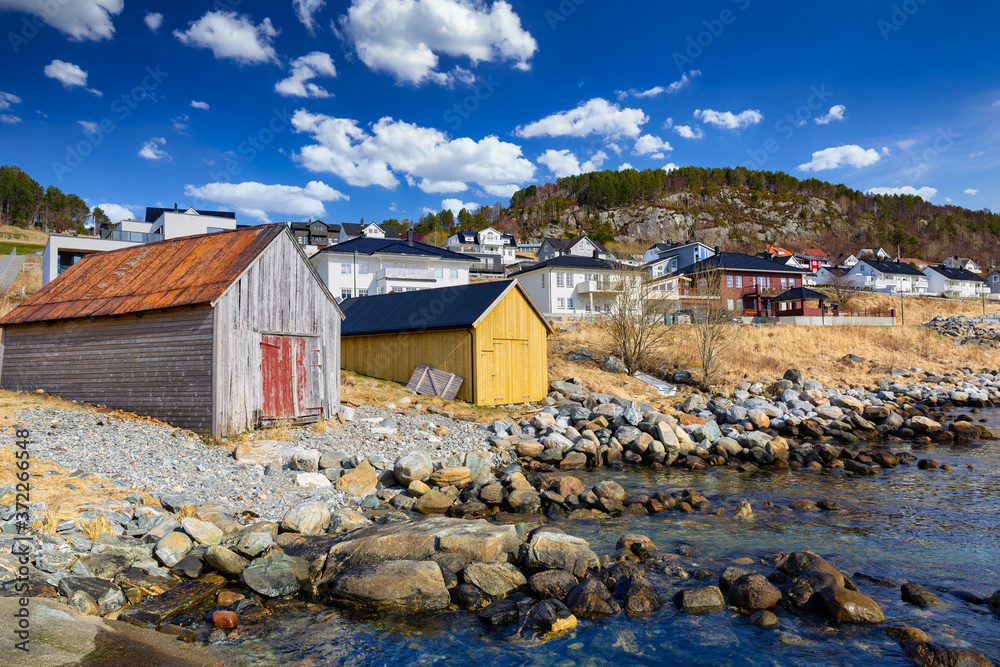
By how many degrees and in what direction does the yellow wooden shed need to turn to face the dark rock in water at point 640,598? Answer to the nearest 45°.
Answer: approximately 45° to its right

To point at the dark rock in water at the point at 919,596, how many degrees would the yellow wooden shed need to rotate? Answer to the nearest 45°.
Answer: approximately 45° to its right

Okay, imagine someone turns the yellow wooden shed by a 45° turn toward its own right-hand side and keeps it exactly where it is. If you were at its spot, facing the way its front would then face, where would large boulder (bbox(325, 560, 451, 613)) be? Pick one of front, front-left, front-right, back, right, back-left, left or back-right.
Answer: front

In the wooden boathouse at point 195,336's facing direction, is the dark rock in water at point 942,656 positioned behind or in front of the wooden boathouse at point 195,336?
in front

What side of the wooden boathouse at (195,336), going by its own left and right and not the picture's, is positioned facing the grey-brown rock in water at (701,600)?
front

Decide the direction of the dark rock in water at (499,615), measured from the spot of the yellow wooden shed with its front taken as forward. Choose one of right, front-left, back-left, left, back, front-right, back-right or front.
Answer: front-right

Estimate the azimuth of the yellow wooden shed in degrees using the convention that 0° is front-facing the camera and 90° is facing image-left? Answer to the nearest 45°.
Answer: approximately 315°

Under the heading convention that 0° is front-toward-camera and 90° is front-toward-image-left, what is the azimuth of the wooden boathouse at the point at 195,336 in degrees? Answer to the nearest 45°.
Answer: approximately 315°

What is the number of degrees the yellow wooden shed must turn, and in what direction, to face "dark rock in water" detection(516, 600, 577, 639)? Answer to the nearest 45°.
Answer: approximately 45° to its right

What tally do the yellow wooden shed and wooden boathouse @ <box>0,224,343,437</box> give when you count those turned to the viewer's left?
0
